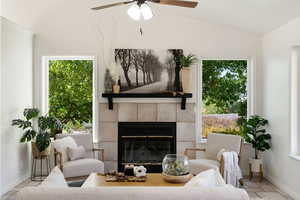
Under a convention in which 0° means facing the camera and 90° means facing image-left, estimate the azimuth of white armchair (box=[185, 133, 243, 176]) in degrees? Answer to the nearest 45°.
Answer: approximately 45°

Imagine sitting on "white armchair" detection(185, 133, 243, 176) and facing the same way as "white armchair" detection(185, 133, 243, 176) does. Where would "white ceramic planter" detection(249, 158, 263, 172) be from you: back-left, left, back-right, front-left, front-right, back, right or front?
back

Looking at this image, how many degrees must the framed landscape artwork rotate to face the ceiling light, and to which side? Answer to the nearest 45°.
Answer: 0° — it already faces it

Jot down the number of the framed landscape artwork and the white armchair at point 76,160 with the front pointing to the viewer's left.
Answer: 0

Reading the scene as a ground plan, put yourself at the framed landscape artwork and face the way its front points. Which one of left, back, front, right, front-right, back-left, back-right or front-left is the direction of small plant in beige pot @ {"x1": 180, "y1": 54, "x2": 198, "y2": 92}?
left

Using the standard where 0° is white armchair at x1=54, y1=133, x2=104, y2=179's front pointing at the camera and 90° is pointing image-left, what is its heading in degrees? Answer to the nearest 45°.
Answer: approximately 315°

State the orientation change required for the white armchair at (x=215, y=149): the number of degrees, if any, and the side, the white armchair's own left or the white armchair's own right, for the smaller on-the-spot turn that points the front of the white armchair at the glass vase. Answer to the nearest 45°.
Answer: approximately 45° to the white armchair's own left

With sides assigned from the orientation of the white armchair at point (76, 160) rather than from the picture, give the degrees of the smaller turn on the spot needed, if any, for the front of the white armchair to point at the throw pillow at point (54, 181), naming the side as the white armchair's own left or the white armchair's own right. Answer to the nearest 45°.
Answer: approximately 45° to the white armchair's own right

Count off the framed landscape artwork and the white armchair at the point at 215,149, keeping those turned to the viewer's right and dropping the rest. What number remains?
0

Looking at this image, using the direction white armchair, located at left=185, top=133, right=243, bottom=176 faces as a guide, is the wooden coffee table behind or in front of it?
in front

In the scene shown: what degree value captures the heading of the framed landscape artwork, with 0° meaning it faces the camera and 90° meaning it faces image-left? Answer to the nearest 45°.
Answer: approximately 0°

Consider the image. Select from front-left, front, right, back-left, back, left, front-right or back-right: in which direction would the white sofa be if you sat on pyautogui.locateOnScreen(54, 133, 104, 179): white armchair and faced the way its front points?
front-right

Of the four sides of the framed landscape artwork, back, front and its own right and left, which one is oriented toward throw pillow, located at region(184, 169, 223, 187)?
front
